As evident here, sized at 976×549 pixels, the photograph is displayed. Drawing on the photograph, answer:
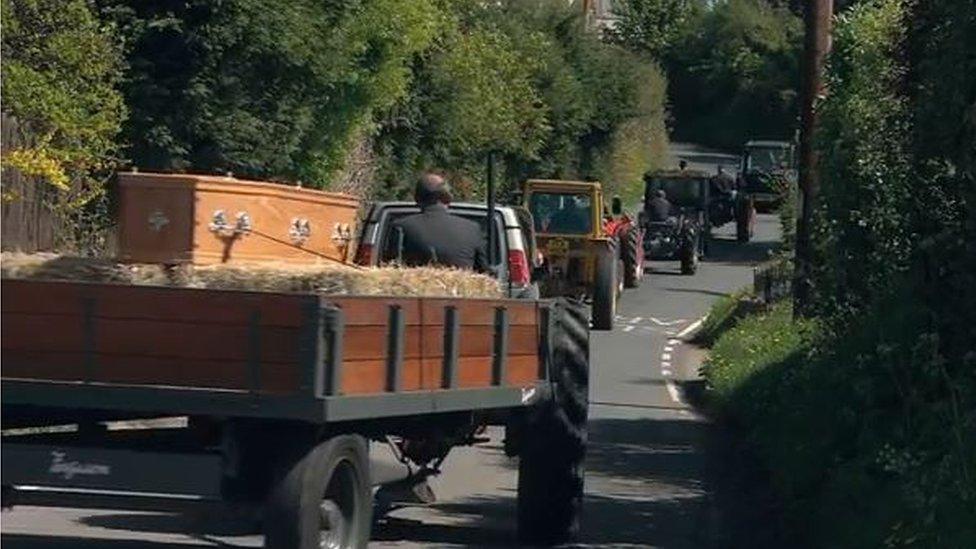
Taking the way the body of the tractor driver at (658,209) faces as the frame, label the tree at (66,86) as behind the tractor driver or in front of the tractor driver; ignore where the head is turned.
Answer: behind

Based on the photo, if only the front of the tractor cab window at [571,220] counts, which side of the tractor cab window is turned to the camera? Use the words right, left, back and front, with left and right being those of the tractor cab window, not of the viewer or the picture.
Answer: back

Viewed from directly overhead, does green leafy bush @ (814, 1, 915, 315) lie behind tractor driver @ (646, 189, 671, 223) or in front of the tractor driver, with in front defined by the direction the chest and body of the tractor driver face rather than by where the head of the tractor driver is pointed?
behind

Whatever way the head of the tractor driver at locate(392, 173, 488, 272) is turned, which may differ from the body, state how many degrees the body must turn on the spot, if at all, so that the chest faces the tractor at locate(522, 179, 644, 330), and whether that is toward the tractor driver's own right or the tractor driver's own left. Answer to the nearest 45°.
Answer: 0° — they already face it

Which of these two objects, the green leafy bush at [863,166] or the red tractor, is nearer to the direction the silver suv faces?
the red tractor

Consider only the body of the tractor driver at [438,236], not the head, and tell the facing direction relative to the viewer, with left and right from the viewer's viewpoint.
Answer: facing away from the viewer

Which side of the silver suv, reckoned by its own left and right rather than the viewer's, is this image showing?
back

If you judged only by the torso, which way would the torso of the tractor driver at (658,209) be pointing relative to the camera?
away from the camera

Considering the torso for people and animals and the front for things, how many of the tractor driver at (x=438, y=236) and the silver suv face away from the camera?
2

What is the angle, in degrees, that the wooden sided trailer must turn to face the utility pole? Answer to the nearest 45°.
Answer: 0° — it already faces it
